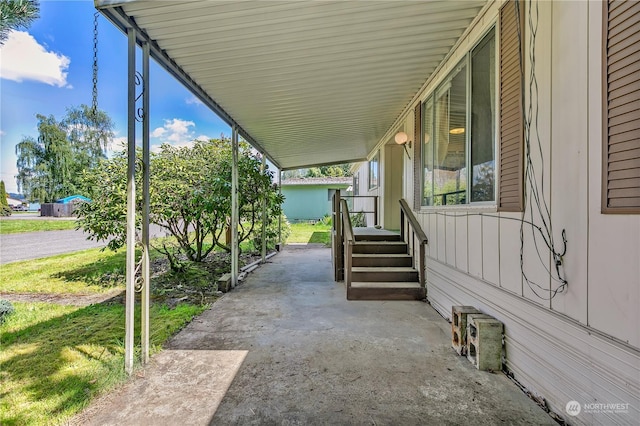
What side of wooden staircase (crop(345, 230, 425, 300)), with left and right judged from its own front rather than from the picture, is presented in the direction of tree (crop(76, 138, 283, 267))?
right

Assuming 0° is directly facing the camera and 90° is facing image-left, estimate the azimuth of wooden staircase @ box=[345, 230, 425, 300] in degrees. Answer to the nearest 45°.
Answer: approximately 0°

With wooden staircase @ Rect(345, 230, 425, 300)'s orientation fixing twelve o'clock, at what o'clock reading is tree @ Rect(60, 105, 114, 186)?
The tree is roughly at 4 o'clock from the wooden staircase.

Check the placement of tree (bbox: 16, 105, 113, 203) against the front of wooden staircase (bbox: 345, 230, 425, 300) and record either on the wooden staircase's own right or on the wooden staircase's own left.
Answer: on the wooden staircase's own right

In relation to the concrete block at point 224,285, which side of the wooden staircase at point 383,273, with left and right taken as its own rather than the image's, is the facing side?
right

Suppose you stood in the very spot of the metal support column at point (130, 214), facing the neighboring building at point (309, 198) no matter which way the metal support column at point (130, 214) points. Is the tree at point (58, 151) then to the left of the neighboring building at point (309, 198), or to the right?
left

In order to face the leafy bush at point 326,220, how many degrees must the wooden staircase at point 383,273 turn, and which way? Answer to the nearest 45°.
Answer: approximately 180°

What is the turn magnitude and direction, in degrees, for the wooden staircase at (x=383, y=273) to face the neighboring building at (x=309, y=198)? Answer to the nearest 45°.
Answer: approximately 180°

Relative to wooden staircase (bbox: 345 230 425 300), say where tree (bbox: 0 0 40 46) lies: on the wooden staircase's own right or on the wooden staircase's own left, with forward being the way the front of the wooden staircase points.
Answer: on the wooden staircase's own right

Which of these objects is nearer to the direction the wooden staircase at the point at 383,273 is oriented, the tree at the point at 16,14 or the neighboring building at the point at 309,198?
the tree

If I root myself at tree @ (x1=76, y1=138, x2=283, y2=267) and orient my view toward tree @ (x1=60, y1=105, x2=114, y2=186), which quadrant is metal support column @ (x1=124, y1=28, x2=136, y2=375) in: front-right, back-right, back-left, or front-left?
back-left
